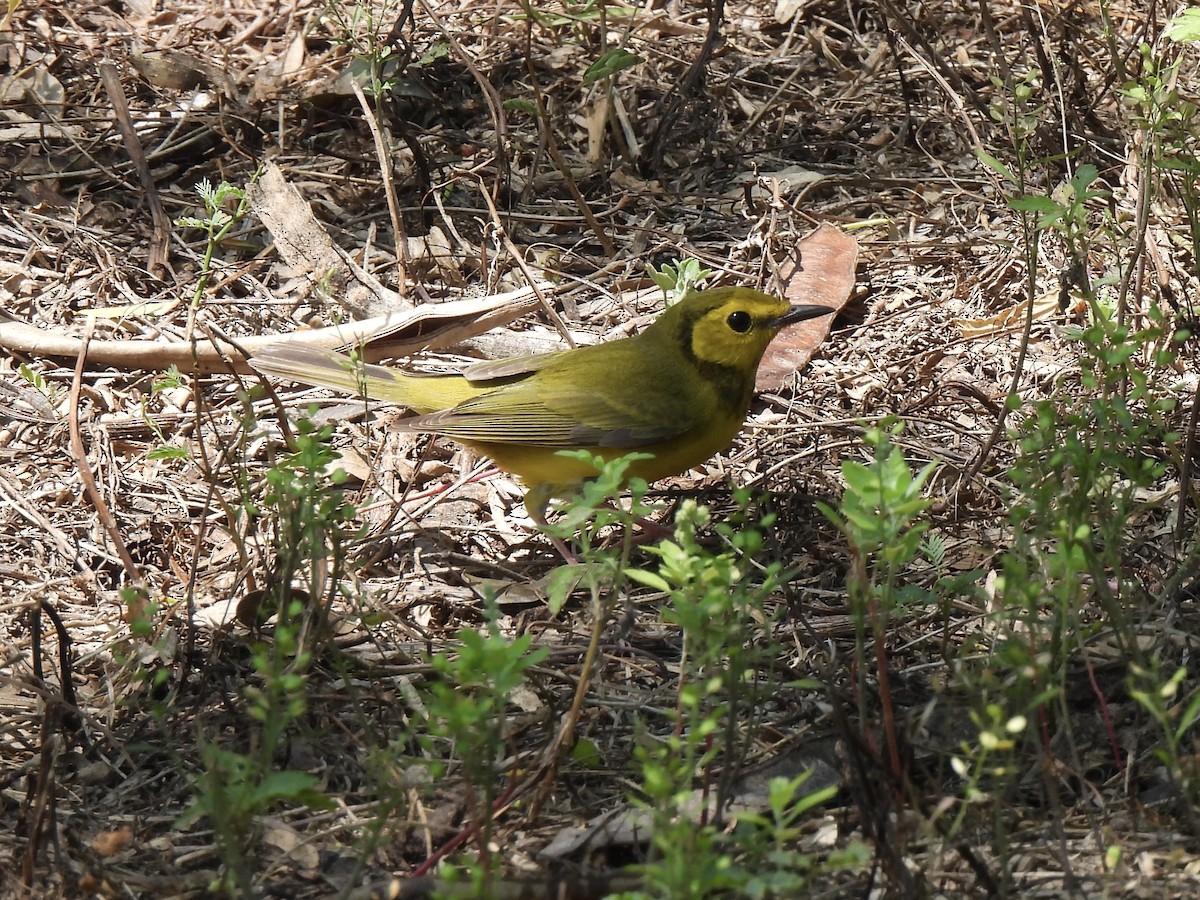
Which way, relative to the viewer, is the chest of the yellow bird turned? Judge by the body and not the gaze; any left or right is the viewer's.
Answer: facing to the right of the viewer

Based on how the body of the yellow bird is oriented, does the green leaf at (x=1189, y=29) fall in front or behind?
in front
